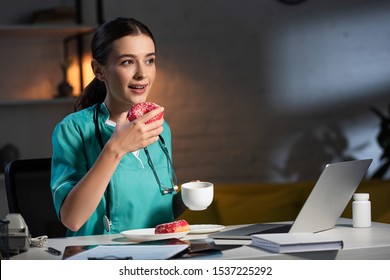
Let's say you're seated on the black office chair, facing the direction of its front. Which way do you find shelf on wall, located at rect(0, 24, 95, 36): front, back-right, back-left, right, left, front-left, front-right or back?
back-left

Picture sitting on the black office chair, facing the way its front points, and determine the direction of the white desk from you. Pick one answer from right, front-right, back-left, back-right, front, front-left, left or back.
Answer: front

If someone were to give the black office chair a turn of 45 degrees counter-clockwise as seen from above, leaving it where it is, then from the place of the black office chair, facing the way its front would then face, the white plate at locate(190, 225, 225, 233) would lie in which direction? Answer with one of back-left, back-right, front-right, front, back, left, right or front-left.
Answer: front-right

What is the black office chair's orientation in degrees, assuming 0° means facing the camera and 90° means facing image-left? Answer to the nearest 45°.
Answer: approximately 315°

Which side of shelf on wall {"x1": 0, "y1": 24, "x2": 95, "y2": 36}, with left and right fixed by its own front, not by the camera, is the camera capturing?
front

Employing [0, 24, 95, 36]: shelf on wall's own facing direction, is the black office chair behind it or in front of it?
in front

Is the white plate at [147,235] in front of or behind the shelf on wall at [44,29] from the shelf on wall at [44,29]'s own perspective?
in front

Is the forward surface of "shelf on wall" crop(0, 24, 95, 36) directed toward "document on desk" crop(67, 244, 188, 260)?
yes

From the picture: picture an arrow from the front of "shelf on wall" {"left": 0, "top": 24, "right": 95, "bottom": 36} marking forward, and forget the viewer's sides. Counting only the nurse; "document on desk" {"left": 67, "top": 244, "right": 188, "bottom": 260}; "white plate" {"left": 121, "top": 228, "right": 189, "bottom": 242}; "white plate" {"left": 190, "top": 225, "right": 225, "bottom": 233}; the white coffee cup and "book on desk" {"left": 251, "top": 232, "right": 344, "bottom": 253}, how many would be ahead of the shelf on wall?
6

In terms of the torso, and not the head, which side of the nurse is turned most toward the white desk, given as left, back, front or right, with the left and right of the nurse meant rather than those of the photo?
front

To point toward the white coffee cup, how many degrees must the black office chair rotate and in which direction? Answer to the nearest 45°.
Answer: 0° — it already faces it

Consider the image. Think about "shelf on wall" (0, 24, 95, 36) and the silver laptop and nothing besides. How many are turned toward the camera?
1
